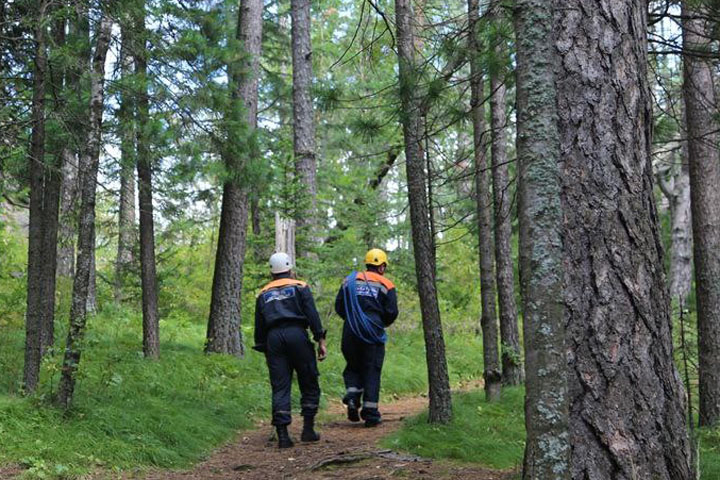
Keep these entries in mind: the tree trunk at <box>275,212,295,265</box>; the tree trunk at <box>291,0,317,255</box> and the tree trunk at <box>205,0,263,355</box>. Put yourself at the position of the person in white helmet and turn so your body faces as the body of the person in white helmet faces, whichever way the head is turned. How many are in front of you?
3

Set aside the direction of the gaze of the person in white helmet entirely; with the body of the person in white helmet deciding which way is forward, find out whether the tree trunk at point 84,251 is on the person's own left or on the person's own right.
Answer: on the person's own left

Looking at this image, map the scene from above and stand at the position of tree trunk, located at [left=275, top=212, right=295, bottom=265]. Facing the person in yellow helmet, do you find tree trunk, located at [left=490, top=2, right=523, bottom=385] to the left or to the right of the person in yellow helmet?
left

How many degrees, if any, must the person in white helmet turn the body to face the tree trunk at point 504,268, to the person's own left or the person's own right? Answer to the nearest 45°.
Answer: approximately 45° to the person's own right

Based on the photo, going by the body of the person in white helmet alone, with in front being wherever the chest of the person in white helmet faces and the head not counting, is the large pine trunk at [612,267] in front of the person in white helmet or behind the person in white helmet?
behind

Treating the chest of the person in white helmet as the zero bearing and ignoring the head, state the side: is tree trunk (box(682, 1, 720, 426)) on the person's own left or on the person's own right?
on the person's own right

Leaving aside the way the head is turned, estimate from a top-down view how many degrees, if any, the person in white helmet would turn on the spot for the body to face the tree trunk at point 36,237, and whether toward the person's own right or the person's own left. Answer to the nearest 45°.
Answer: approximately 90° to the person's own left

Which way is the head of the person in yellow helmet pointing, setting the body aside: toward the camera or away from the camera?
away from the camera

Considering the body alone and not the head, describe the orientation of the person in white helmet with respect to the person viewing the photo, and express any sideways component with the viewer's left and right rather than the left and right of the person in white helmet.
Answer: facing away from the viewer

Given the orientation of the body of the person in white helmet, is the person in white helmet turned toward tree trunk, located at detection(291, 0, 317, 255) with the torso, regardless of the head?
yes

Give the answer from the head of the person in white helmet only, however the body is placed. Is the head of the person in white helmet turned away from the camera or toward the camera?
away from the camera

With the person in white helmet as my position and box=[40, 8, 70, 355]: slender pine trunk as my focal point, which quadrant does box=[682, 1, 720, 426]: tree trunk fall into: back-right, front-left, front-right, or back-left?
back-right

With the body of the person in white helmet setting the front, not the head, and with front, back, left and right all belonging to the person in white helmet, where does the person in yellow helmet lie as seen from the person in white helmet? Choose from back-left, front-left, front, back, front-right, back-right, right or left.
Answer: front-right

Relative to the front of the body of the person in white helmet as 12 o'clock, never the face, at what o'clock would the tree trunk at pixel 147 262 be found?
The tree trunk is roughly at 11 o'clock from the person in white helmet.
